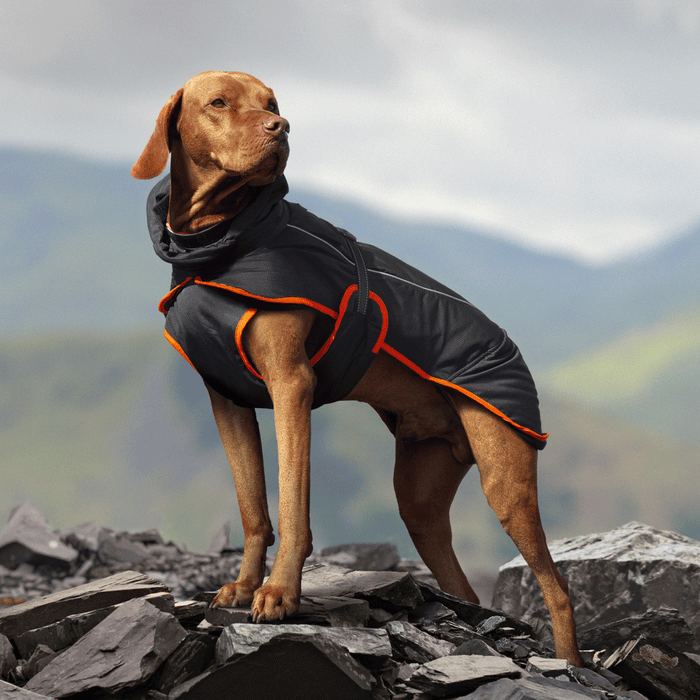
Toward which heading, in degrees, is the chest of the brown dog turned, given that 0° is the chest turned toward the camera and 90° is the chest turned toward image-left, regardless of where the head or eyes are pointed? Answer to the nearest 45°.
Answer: approximately 45°

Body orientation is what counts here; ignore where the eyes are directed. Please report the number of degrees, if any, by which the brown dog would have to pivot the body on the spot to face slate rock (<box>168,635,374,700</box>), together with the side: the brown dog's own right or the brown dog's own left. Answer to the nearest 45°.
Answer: approximately 45° to the brown dog's own left

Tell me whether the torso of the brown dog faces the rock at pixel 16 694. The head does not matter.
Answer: yes
